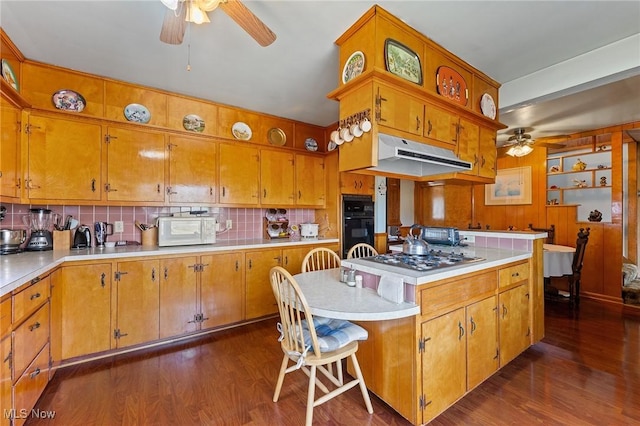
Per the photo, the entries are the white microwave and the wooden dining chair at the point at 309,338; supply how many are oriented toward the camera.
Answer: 1

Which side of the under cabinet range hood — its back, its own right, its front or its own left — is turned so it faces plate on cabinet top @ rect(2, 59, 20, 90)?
right

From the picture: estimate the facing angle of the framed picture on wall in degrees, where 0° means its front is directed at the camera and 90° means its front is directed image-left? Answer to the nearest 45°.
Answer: approximately 45°

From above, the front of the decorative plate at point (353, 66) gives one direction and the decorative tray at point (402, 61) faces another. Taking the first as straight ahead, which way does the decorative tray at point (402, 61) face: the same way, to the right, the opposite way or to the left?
to the left

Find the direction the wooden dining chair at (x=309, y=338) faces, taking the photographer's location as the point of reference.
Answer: facing away from the viewer and to the right of the viewer

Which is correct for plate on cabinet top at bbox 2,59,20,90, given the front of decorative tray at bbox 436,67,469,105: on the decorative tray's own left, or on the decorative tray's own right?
on the decorative tray's own right
